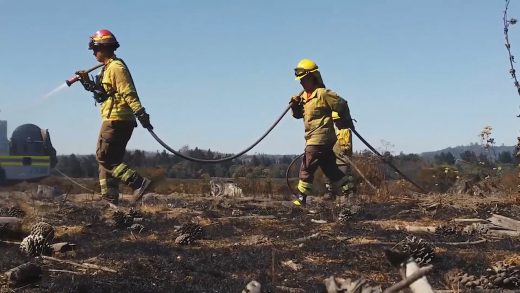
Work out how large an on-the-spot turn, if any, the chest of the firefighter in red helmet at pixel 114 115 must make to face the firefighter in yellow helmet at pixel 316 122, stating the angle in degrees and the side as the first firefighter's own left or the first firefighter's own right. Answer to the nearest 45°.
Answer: approximately 180°

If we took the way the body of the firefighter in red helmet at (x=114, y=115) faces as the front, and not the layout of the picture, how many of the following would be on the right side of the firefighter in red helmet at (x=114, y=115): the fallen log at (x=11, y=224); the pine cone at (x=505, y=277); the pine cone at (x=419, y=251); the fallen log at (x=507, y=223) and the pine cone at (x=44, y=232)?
0

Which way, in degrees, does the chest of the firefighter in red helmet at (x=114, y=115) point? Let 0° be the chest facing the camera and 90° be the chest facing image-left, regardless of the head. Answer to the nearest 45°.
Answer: approximately 90°

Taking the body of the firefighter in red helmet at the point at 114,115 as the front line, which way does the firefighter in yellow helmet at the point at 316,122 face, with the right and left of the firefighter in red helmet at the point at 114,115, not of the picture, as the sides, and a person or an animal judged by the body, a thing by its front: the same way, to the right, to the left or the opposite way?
the same way

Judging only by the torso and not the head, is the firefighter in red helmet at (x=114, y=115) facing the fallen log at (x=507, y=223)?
no

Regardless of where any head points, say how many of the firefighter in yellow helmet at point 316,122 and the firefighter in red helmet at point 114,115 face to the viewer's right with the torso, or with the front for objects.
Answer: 0

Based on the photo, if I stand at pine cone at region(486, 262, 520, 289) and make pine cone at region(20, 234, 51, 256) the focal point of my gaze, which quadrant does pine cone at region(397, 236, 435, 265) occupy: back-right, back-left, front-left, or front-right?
front-right

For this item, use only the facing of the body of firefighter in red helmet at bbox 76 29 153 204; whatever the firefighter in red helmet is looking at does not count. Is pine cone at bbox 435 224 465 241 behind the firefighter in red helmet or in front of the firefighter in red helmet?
behind

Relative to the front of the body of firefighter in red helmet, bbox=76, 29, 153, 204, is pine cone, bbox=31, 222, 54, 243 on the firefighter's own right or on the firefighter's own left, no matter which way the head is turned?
on the firefighter's own left

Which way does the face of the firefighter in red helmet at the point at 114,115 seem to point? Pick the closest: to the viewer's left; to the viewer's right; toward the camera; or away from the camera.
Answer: to the viewer's left

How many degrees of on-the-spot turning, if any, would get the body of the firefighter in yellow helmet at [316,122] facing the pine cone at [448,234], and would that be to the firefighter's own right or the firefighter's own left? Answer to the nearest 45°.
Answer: approximately 90° to the firefighter's own left

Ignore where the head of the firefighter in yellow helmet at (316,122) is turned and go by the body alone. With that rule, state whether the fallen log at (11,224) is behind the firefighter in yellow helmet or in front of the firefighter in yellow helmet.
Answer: in front

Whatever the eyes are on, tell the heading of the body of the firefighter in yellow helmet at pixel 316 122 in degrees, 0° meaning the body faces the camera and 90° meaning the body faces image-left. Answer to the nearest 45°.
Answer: approximately 45°

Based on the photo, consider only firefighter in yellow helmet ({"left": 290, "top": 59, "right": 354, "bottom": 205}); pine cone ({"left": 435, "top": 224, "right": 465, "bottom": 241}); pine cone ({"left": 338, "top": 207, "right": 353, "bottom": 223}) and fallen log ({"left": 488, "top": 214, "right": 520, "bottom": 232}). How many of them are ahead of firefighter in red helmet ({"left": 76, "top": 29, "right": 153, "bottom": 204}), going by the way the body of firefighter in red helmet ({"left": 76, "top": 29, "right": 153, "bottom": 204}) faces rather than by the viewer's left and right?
0

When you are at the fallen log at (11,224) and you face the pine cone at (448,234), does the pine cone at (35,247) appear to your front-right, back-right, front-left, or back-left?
front-right
